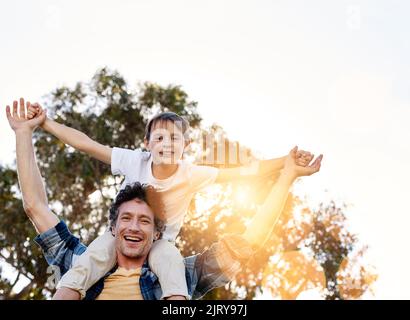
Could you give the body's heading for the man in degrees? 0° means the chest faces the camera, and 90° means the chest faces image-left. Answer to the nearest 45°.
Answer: approximately 0°

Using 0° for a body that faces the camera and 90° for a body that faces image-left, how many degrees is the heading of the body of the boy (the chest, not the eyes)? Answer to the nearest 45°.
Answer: approximately 0°
